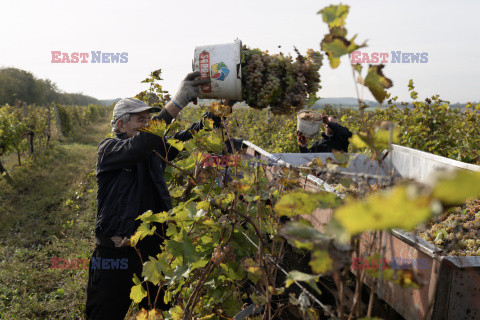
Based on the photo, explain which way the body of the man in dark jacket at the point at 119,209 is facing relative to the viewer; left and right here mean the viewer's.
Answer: facing to the right of the viewer

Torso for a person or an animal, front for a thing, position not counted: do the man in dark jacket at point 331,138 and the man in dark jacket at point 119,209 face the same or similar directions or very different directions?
very different directions

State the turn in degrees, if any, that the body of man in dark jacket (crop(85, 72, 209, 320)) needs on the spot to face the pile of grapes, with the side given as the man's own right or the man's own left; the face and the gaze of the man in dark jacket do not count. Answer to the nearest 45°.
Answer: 0° — they already face it

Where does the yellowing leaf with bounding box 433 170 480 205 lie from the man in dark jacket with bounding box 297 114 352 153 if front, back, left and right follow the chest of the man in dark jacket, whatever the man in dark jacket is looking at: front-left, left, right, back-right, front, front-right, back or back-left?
front-left

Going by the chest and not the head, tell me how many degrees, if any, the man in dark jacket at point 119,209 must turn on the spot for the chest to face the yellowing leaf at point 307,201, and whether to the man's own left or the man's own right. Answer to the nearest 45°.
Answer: approximately 90° to the man's own right

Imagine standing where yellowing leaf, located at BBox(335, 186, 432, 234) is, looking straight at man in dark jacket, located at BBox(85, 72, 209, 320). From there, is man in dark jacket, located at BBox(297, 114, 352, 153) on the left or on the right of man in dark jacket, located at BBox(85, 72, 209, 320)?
right

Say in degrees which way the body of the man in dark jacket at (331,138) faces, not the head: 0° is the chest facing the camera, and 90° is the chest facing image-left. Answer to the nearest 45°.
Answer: approximately 45°

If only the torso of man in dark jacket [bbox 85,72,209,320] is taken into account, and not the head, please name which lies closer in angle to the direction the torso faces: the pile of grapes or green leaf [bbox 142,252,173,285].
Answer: the pile of grapes

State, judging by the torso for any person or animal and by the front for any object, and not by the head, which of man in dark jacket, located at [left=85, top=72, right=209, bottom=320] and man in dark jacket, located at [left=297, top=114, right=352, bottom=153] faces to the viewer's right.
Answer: man in dark jacket, located at [left=85, top=72, right=209, bottom=320]

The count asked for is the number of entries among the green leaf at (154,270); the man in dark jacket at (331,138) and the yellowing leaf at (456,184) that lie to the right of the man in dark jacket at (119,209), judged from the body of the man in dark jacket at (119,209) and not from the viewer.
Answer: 2

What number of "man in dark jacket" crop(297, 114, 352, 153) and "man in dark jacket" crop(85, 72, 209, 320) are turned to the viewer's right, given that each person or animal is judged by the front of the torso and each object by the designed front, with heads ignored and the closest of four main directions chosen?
1

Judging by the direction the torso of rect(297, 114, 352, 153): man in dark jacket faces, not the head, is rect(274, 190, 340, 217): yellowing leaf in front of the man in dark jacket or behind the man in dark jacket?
in front
